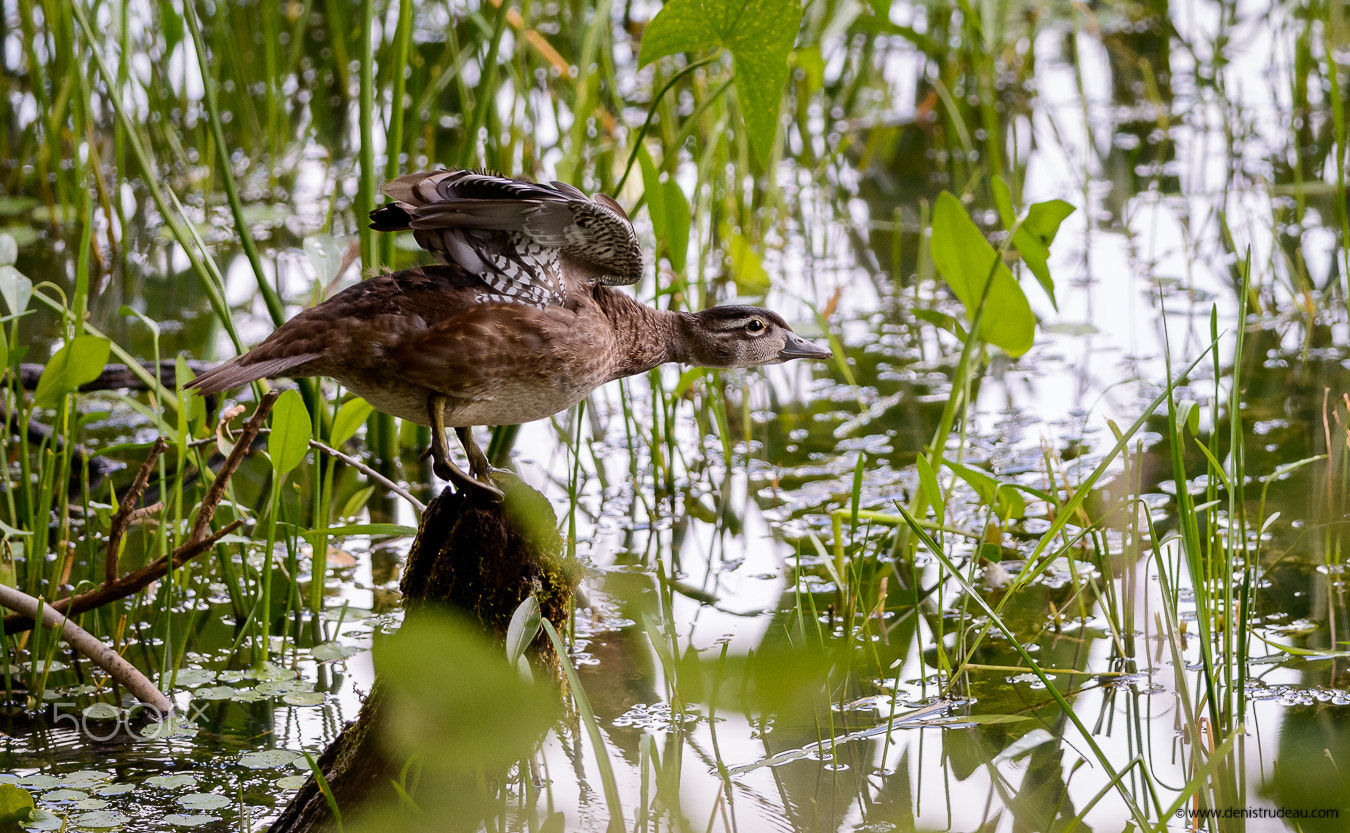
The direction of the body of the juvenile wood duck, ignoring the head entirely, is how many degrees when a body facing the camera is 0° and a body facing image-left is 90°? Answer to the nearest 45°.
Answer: approximately 270°

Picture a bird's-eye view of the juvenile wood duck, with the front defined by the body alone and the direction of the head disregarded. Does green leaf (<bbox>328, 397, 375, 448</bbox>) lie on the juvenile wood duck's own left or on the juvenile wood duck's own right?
on the juvenile wood duck's own left
